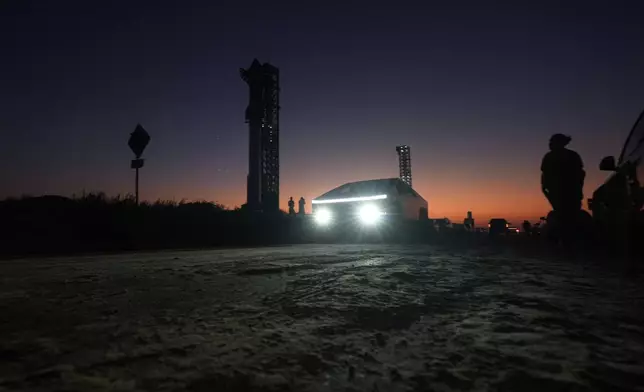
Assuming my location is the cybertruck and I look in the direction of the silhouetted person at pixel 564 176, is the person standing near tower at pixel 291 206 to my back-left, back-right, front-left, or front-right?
back-right

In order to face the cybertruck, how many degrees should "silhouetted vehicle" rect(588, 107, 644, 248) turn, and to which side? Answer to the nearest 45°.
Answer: approximately 90° to its right

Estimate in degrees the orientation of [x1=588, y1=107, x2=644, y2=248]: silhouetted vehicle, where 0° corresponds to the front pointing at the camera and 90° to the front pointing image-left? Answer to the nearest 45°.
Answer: approximately 45°

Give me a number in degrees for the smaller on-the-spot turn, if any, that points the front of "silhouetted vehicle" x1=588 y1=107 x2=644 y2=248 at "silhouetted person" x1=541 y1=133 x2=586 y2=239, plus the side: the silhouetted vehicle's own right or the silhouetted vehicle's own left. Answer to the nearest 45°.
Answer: approximately 45° to the silhouetted vehicle's own right

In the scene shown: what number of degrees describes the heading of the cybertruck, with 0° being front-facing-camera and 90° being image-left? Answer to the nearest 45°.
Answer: approximately 45°

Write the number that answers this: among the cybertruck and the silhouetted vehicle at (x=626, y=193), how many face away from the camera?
0

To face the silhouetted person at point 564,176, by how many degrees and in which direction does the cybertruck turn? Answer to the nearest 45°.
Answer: approximately 45° to its left

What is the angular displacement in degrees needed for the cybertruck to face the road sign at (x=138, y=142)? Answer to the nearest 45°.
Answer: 0° — it already faces it

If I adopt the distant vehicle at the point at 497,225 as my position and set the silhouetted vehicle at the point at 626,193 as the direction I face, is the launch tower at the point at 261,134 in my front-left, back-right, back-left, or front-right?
back-right
